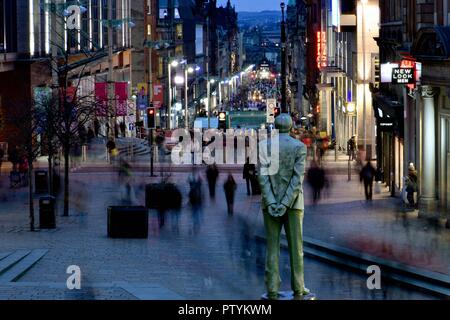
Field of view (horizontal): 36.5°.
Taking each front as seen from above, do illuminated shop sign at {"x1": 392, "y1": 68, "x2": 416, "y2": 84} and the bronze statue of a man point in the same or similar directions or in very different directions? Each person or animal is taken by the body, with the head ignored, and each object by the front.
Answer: very different directions

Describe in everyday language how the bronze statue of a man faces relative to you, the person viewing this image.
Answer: facing away from the viewer

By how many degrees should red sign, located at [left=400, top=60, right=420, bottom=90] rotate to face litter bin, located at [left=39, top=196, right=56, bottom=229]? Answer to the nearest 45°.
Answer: approximately 45° to its right

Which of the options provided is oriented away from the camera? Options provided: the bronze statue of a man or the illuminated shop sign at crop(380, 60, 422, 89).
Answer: the bronze statue of a man

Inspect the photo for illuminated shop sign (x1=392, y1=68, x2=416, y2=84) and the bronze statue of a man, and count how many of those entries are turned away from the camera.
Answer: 1

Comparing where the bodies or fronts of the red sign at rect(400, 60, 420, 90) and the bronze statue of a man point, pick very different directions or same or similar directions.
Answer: very different directions

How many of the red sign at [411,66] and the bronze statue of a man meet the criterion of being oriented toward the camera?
1

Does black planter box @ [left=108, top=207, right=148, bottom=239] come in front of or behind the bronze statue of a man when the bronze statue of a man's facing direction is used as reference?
in front

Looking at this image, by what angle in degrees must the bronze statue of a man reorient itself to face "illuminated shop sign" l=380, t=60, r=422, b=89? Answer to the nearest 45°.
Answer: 0° — it already faces it

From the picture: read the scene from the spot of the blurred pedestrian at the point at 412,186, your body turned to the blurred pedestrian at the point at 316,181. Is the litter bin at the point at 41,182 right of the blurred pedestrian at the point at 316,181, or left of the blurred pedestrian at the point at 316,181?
left
